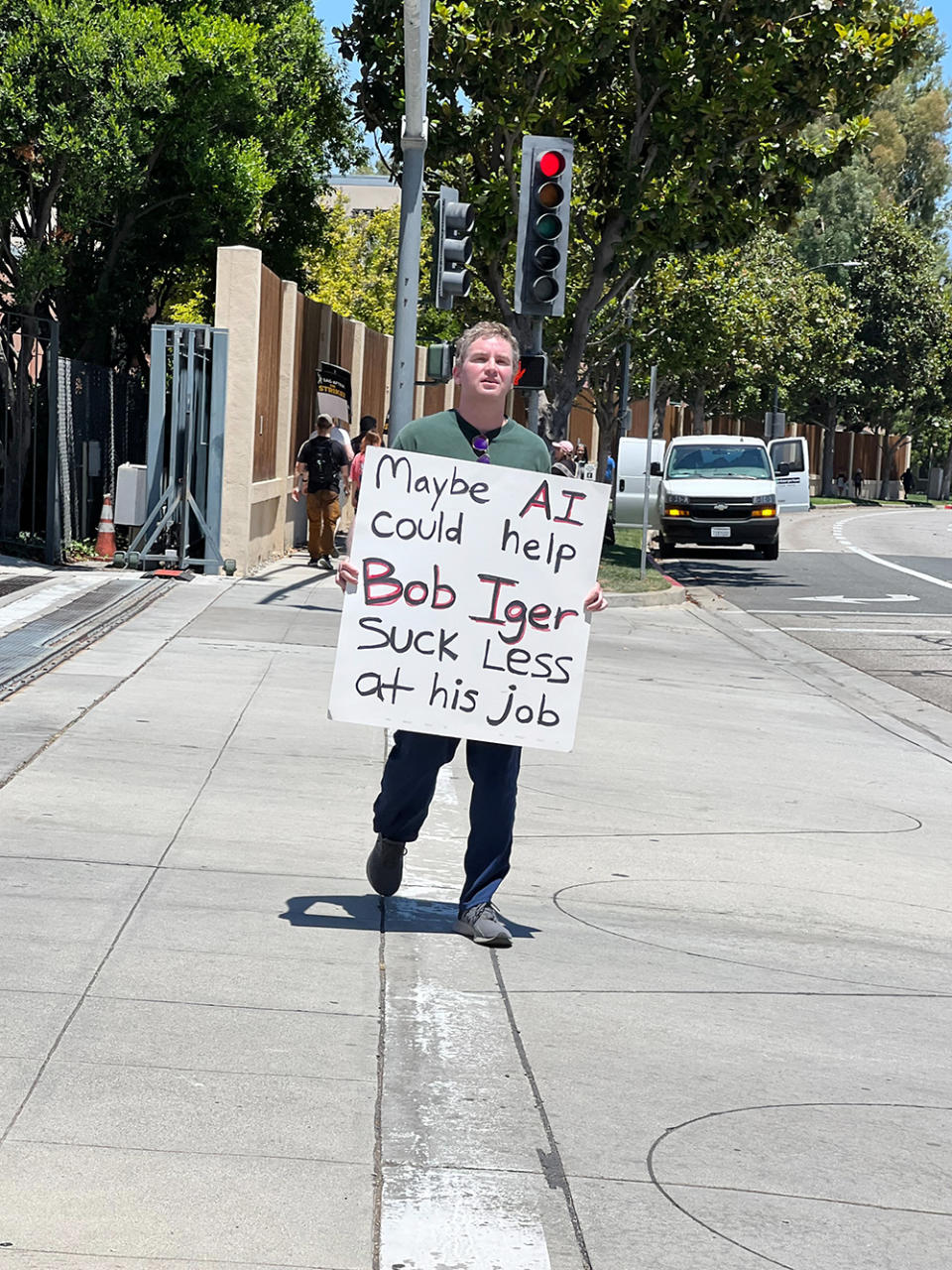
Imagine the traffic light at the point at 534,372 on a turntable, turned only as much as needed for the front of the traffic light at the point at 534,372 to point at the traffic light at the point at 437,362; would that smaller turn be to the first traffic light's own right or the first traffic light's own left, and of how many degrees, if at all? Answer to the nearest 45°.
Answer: approximately 90° to the first traffic light's own right

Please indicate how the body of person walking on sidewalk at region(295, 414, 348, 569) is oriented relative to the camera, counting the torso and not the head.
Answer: away from the camera

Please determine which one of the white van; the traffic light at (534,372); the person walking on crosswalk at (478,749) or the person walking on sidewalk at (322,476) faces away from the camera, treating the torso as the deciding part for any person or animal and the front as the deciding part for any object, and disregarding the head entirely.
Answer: the person walking on sidewalk at (322,476)

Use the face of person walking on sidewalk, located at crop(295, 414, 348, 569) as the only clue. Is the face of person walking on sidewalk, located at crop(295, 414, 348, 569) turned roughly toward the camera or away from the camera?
away from the camera

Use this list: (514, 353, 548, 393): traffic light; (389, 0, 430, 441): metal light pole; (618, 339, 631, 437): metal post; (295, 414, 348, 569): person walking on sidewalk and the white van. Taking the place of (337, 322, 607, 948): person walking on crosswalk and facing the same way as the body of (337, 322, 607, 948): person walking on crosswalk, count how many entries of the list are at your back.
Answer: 5

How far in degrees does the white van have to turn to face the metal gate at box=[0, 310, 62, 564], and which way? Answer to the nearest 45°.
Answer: approximately 45° to its right

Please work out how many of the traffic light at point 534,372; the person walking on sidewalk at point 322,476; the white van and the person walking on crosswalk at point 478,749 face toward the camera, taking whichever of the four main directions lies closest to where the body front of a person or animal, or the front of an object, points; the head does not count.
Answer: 3
